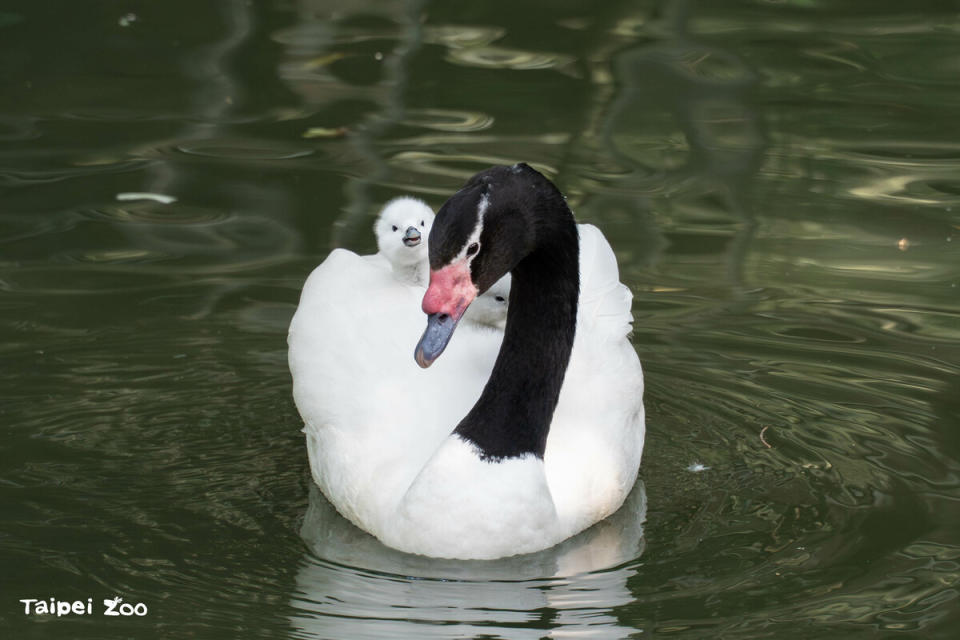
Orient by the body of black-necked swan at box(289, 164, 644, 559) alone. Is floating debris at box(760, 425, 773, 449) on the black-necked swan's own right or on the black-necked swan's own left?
on the black-necked swan's own left

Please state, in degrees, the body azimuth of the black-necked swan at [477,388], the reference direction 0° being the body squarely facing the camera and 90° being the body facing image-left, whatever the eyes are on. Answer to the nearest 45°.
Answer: approximately 0°

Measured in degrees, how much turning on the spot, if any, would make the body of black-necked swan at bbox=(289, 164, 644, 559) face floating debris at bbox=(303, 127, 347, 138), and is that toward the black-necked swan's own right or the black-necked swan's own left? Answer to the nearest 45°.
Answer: approximately 180°
